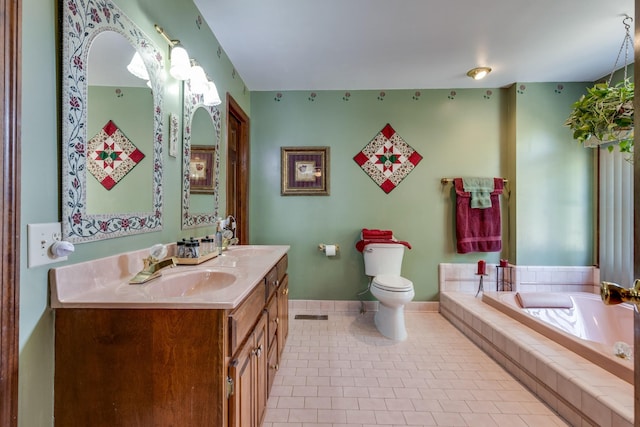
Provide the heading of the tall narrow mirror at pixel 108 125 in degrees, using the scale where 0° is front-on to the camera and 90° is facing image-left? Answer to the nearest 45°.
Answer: approximately 315°

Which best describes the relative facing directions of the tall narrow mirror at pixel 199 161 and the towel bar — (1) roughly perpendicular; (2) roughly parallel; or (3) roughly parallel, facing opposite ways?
roughly perpendicular

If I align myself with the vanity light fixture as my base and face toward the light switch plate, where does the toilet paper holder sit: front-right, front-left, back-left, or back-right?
back-left

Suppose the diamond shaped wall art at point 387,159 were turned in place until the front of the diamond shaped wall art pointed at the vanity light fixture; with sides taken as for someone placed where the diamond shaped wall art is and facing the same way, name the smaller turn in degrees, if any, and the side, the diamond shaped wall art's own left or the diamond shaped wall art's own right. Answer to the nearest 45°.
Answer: approximately 45° to the diamond shaped wall art's own right

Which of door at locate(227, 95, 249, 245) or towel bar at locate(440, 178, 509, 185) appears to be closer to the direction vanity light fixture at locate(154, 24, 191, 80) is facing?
the towel bar

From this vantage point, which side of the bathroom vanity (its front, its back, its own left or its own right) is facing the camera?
right

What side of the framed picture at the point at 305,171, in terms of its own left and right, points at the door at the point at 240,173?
right

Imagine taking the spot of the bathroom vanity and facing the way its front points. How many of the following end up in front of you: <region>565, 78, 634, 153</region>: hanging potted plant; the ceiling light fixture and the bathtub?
3
